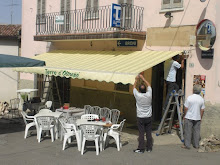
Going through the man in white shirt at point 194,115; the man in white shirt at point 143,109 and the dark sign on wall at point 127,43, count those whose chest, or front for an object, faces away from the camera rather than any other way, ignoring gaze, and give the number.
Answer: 2

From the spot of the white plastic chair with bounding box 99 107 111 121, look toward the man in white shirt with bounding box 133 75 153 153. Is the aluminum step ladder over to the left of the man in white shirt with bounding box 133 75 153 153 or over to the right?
left

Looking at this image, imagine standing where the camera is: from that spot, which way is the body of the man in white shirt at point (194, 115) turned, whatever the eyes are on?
away from the camera

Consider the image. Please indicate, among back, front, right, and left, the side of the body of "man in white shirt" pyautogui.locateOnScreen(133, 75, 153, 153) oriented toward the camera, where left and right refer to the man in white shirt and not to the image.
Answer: back

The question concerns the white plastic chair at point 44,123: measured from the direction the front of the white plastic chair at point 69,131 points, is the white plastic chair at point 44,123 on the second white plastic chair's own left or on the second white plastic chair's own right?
on the second white plastic chair's own left

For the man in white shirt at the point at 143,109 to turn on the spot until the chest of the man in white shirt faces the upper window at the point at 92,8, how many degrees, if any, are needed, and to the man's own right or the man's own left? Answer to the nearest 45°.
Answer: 0° — they already face it

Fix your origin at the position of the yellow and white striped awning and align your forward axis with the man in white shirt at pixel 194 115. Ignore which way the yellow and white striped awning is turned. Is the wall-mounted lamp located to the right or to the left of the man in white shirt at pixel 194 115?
left
